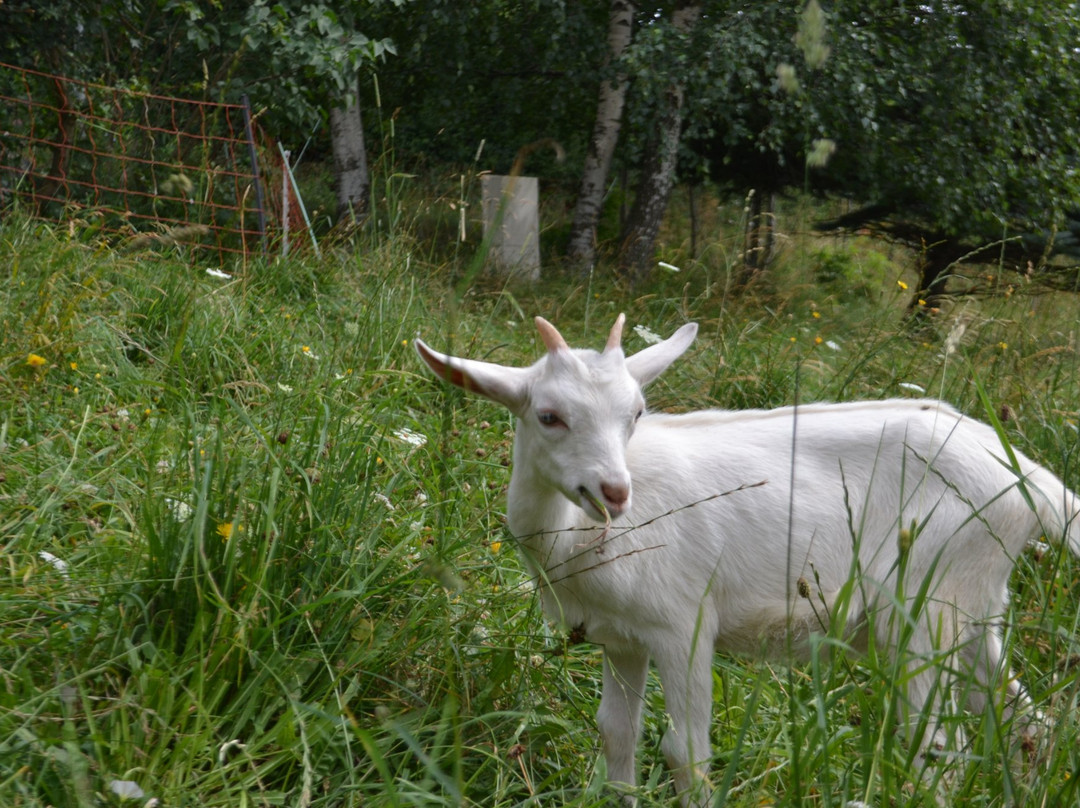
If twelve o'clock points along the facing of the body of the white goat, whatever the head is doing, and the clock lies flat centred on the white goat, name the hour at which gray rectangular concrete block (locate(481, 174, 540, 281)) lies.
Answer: The gray rectangular concrete block is roughly at 4 o'clock from the white goat.

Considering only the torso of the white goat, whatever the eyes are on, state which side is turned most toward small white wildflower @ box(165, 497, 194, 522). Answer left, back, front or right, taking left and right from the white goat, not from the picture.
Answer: front

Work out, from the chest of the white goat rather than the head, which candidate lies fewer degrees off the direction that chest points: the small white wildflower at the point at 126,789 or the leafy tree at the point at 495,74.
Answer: the small white wildflower

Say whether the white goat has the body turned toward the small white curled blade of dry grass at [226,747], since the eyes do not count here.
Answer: yes

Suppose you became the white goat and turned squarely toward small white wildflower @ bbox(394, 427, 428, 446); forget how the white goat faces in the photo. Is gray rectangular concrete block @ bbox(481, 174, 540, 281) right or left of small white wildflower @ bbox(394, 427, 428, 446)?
right

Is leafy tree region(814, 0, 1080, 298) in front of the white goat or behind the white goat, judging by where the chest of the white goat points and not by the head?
behind

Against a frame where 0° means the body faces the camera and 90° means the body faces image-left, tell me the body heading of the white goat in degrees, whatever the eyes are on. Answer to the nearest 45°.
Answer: approximately 45°

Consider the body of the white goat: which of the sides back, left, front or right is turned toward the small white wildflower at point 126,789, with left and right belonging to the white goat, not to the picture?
front

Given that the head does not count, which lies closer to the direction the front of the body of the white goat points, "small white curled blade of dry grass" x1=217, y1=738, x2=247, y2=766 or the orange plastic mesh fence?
the small white curled blade of dry grass

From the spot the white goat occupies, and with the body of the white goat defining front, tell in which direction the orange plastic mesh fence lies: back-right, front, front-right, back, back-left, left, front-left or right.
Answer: right
